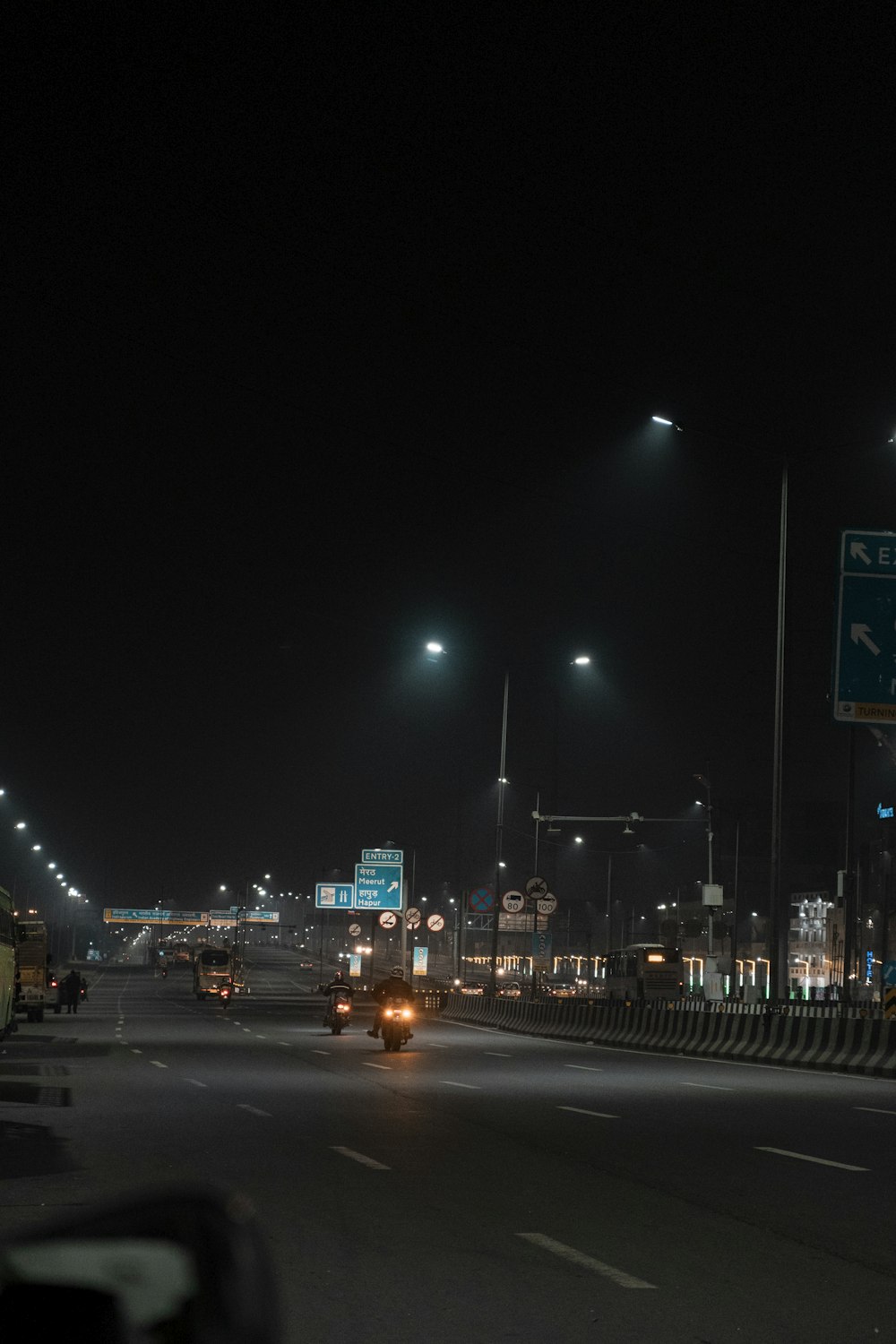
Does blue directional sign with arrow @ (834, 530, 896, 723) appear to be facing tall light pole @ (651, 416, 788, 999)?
no

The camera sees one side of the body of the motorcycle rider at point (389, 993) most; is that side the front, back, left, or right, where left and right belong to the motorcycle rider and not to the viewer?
front

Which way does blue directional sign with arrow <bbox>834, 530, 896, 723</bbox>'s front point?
toward the camera

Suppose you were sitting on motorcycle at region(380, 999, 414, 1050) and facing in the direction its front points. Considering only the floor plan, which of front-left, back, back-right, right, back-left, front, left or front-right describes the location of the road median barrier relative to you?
left

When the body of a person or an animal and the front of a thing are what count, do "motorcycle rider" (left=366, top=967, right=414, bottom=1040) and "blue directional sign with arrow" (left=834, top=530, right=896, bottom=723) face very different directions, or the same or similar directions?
same or similar directions

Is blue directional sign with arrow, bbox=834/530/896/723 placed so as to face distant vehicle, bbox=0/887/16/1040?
no

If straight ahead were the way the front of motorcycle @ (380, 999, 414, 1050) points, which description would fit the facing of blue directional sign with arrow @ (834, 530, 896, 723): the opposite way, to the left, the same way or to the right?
the same way
